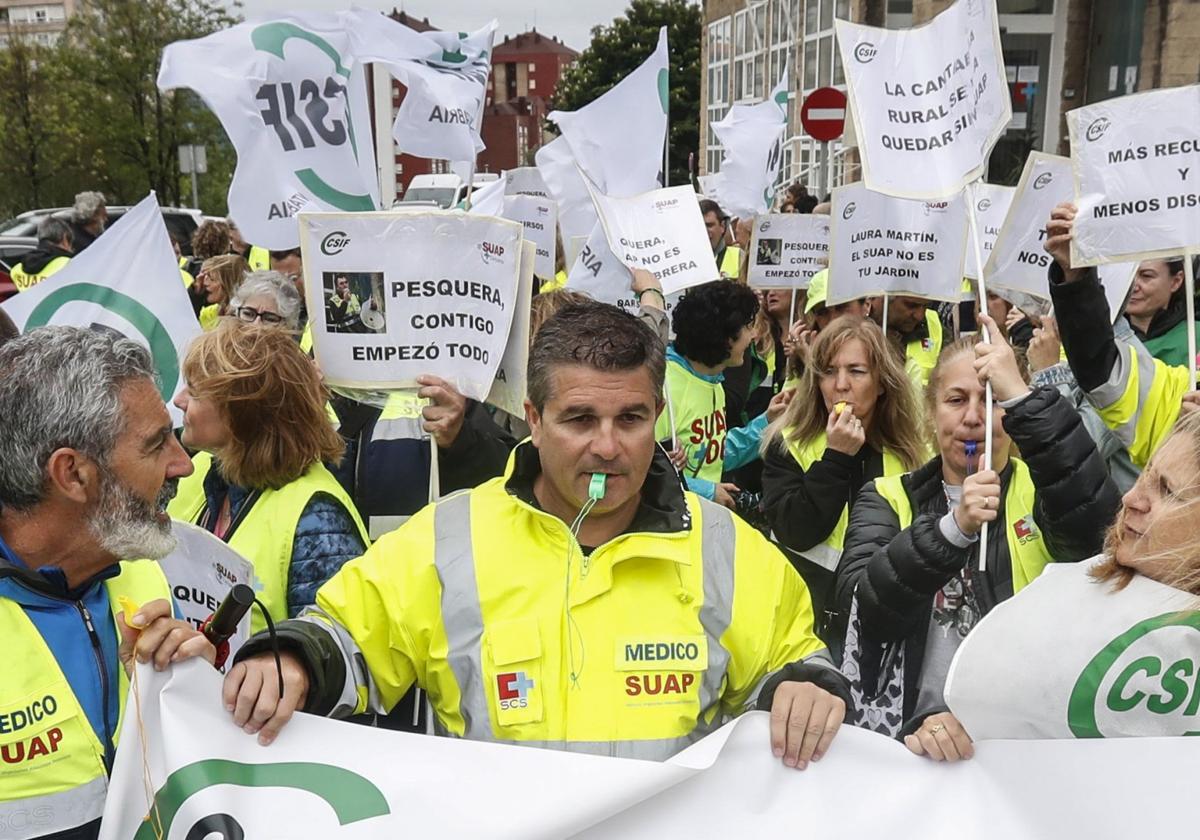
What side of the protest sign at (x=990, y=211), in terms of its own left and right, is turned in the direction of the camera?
front

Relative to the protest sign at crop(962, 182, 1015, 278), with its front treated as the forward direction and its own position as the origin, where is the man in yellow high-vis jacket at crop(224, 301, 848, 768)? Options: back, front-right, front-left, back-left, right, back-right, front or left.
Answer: front

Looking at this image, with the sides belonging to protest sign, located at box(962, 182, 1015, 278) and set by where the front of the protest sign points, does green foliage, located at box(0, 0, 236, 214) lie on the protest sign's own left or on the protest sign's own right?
on the protest sign's own right

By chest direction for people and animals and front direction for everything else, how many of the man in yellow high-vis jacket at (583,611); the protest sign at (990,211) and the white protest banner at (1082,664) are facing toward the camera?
3

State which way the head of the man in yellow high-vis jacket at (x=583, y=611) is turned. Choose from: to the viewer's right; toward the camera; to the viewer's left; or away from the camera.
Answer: toward the camera

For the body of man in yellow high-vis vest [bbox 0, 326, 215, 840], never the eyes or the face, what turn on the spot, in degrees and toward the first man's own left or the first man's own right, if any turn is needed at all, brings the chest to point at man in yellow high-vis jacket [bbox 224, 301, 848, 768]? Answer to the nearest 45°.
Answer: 0° — they already face them

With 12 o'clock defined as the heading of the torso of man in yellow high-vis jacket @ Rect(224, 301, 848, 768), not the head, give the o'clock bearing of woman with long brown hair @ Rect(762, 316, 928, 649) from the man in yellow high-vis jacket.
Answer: The woman with long brown hair is roughly at 7 o'clock from the man in yellow high-vis jacket.

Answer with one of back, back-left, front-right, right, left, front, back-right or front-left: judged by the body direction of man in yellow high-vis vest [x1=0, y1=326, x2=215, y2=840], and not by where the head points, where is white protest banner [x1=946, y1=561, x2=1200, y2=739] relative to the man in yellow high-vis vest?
front

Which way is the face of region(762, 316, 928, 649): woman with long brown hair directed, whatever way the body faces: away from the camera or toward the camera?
toward the camera

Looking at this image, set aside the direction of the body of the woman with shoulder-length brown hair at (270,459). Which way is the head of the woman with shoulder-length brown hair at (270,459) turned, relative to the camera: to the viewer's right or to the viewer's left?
to the viewer's left

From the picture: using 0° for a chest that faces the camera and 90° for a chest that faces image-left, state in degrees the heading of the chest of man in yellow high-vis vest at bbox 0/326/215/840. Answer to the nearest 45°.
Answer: approximately 315°

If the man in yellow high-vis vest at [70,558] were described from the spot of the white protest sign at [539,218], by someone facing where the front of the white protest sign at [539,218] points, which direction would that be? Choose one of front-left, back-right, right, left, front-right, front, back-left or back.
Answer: front

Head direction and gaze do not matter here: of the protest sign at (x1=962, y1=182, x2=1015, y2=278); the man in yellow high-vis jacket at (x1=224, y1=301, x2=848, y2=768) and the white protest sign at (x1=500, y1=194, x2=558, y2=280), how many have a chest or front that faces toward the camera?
3

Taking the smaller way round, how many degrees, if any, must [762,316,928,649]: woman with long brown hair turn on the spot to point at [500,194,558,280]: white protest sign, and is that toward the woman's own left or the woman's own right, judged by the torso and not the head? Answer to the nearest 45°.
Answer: approximately 90° to the woman's own right

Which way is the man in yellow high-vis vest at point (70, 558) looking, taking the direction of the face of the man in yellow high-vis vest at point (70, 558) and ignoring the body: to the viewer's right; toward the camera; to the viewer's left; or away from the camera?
to the viewer's right

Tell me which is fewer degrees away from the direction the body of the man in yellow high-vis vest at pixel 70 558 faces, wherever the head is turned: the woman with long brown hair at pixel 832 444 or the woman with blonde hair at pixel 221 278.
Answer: the woman with long brown hair

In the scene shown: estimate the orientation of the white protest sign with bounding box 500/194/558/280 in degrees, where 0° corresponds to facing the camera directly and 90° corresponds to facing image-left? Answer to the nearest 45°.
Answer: approximately 0°

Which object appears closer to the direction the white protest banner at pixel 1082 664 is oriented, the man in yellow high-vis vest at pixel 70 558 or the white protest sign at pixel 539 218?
the man in yellow high-vis vest

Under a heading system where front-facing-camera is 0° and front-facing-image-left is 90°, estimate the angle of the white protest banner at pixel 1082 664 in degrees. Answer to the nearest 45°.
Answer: approximately 0°

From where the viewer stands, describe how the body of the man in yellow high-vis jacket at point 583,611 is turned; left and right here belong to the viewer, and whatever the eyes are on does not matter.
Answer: facing the viewer
